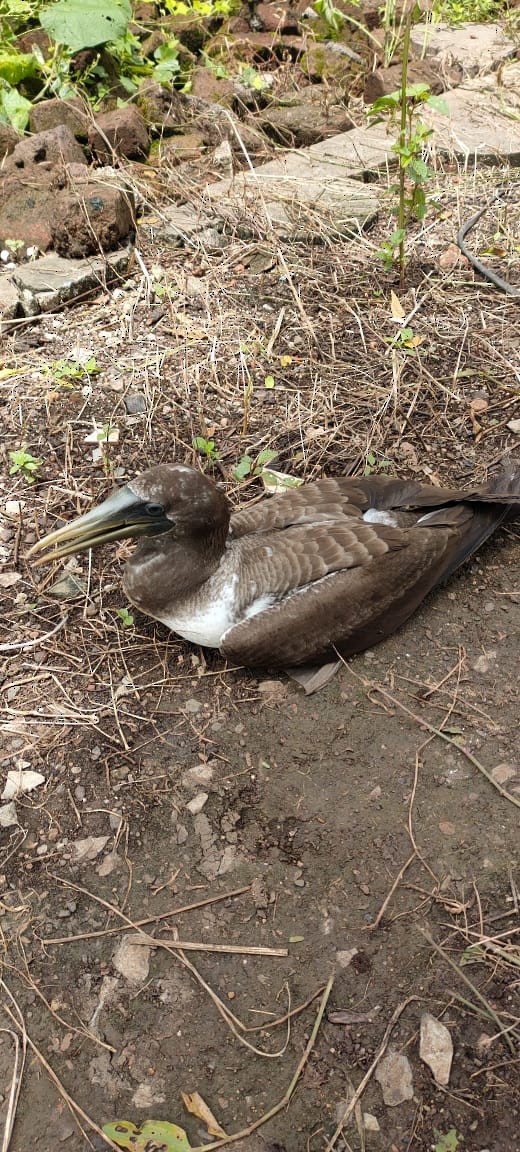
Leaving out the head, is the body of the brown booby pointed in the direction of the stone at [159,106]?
no

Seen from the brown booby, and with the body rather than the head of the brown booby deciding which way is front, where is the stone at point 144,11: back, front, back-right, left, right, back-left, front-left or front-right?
back-right

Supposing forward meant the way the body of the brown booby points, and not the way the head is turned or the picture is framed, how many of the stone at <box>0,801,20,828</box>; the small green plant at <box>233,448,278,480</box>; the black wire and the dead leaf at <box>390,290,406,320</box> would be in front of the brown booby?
1

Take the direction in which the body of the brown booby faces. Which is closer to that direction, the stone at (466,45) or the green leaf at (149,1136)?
the green leaf

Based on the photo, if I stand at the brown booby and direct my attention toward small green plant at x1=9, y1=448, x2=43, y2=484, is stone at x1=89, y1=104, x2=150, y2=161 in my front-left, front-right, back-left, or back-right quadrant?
front-right

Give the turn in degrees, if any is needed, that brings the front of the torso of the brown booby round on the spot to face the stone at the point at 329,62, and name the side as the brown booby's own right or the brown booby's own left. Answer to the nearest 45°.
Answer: approximately 135° to the brown booby's own right

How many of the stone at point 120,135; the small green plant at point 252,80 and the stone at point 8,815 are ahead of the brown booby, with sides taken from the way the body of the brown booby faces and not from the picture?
1

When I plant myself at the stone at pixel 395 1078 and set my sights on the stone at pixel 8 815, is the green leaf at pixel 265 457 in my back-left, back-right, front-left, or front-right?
front-right

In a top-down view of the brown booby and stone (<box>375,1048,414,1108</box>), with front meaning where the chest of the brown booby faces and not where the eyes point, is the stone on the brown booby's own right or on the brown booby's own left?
on the brown booby's own left

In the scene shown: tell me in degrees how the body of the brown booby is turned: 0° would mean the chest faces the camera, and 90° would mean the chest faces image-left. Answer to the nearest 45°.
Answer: approximately 45°

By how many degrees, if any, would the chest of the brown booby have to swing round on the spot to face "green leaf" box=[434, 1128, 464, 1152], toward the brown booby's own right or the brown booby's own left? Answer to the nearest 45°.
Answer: approximately 45° to the brown booby's own left

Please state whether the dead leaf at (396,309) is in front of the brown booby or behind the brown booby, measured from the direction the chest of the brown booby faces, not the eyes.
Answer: behind

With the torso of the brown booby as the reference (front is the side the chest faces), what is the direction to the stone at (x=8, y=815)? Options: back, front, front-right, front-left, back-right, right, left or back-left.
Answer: front
